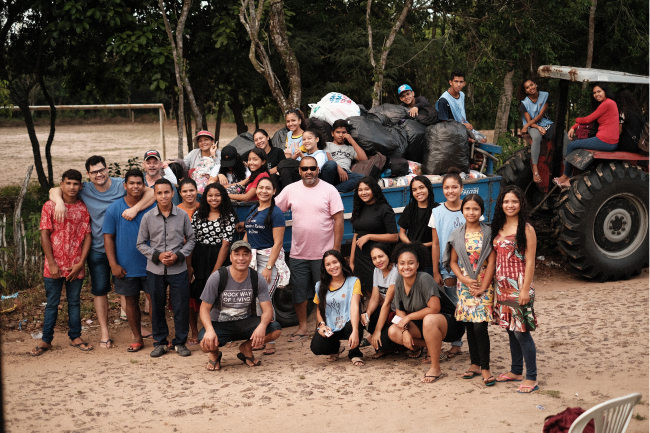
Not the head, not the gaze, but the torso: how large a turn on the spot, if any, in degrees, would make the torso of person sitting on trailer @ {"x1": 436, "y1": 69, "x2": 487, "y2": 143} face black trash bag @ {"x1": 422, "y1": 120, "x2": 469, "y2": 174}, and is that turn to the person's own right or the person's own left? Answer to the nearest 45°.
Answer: approximately 45° to the person's own right

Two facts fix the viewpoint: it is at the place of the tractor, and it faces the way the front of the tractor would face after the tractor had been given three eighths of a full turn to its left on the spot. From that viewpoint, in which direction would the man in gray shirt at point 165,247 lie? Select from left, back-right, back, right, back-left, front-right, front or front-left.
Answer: front-left

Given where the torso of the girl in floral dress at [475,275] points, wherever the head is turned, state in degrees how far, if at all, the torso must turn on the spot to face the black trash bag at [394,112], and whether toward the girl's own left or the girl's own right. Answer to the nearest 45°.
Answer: approximately 180°

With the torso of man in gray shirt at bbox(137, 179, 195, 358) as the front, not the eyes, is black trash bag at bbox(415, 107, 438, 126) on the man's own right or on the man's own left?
on the man's own left

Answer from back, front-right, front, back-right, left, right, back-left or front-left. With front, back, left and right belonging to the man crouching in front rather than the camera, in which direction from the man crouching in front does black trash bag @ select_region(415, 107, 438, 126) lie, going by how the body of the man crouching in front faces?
back-left

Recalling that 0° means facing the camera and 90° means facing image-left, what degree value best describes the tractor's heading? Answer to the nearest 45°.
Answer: approximately 225°

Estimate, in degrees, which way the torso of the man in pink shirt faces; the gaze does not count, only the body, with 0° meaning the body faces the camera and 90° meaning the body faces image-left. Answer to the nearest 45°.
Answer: approximately 0°
